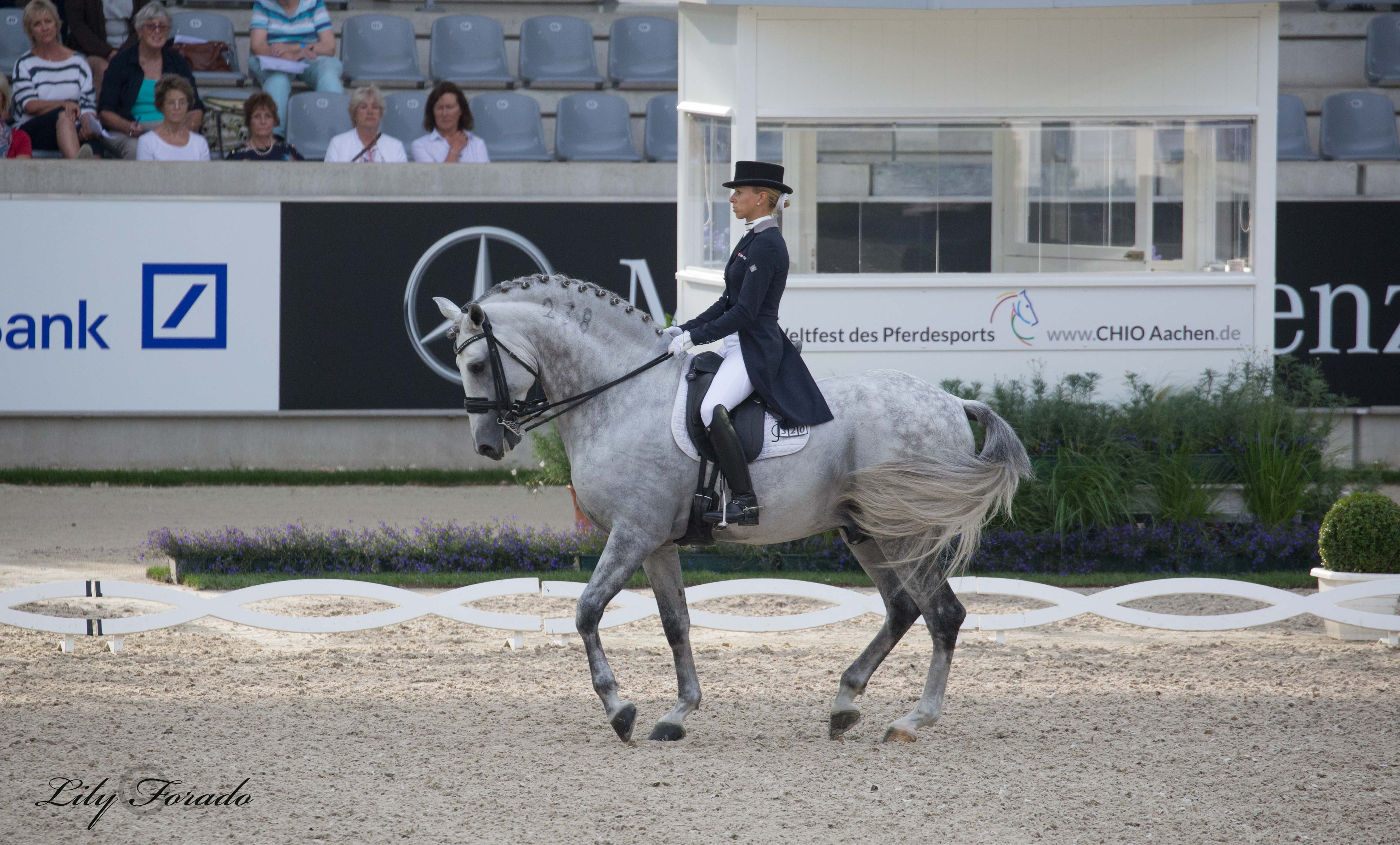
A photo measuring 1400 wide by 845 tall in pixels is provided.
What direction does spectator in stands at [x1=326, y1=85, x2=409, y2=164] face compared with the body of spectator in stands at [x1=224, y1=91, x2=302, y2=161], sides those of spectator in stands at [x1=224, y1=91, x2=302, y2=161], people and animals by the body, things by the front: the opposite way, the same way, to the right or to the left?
the same way

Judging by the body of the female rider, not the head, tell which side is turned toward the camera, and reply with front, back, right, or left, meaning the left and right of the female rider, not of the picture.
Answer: left

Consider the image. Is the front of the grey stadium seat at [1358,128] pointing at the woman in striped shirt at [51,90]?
no

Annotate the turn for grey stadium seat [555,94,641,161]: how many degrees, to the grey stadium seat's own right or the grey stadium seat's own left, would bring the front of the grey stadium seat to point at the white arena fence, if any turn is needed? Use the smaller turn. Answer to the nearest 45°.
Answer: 0° — it already faces it

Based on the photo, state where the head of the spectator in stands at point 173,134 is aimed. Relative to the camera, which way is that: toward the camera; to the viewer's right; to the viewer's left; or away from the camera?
toward the camera

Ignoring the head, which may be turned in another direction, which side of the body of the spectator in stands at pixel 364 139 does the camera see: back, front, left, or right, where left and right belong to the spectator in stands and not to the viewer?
front

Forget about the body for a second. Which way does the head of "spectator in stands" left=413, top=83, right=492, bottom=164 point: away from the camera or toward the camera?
toward the camera

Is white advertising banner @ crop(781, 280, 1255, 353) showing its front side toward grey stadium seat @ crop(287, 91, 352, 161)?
no

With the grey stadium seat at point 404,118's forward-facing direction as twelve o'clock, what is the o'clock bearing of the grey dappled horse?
The grey dappled horse is roughly at 12 o'clock from the grey stadium seat.

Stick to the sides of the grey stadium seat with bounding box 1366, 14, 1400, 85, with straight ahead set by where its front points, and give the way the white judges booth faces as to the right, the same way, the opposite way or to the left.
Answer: the same way

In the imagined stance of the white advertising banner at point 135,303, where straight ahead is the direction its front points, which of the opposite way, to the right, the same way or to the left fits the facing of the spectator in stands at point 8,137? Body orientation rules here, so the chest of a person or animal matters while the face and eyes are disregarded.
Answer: the same way

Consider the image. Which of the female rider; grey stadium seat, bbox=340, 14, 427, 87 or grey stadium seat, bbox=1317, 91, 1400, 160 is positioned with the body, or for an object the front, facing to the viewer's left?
the female rider

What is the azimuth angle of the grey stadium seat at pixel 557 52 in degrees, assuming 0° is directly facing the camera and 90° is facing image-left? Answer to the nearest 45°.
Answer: approximately 0°

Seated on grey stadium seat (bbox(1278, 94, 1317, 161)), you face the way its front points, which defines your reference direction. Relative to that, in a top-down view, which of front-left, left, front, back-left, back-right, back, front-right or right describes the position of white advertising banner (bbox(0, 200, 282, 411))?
front-right

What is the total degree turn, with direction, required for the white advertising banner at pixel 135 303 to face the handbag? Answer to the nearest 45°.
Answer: approximately 180°

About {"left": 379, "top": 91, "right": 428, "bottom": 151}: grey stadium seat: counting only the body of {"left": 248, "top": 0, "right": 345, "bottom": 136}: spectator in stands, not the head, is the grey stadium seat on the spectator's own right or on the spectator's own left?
on the spectator's own left

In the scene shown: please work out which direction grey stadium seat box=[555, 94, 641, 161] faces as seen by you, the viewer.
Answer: facing the viewer

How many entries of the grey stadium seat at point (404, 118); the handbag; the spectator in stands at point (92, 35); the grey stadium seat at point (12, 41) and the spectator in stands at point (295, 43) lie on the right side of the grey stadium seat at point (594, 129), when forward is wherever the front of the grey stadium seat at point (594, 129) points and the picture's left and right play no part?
5

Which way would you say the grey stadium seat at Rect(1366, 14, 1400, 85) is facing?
toward the camera
